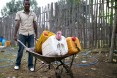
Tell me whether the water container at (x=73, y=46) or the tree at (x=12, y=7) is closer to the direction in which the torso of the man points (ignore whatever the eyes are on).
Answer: the water container

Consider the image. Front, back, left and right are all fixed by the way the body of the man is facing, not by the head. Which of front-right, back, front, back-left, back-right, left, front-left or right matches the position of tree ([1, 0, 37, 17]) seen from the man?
back

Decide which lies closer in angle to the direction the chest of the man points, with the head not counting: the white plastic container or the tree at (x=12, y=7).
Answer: the white plastic container

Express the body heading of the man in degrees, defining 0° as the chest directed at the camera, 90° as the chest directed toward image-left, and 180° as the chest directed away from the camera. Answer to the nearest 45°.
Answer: approximately 0°
